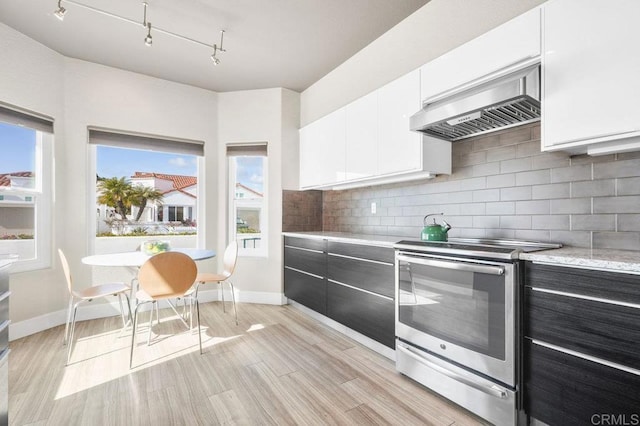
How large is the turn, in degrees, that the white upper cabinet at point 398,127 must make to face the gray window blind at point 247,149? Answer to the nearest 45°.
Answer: approximately 90° to its right

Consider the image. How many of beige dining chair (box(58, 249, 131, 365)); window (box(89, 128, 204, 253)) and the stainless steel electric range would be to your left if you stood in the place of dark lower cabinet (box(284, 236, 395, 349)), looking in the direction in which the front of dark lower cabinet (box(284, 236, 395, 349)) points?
1

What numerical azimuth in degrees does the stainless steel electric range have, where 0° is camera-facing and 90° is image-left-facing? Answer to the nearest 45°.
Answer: approximately 45°

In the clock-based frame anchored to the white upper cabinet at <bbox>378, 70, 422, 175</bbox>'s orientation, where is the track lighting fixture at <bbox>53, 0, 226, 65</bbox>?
The track lighting fixture is roughly at 1 o'clock from the white upper cabinet.

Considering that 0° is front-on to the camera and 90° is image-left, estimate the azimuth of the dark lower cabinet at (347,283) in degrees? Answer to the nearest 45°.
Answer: approximately 45°

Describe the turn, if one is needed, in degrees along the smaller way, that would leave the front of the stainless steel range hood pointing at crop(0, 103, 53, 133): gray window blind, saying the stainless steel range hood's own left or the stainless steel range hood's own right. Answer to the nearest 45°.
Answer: approximately 45° to the stainless steel range hood's own right

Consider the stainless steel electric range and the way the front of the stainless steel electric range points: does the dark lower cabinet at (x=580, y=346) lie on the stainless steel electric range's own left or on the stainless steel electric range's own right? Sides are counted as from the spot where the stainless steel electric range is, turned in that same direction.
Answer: on the stainless steel electric range's own left

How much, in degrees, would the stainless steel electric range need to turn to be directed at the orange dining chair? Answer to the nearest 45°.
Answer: approximately 45° to its right
